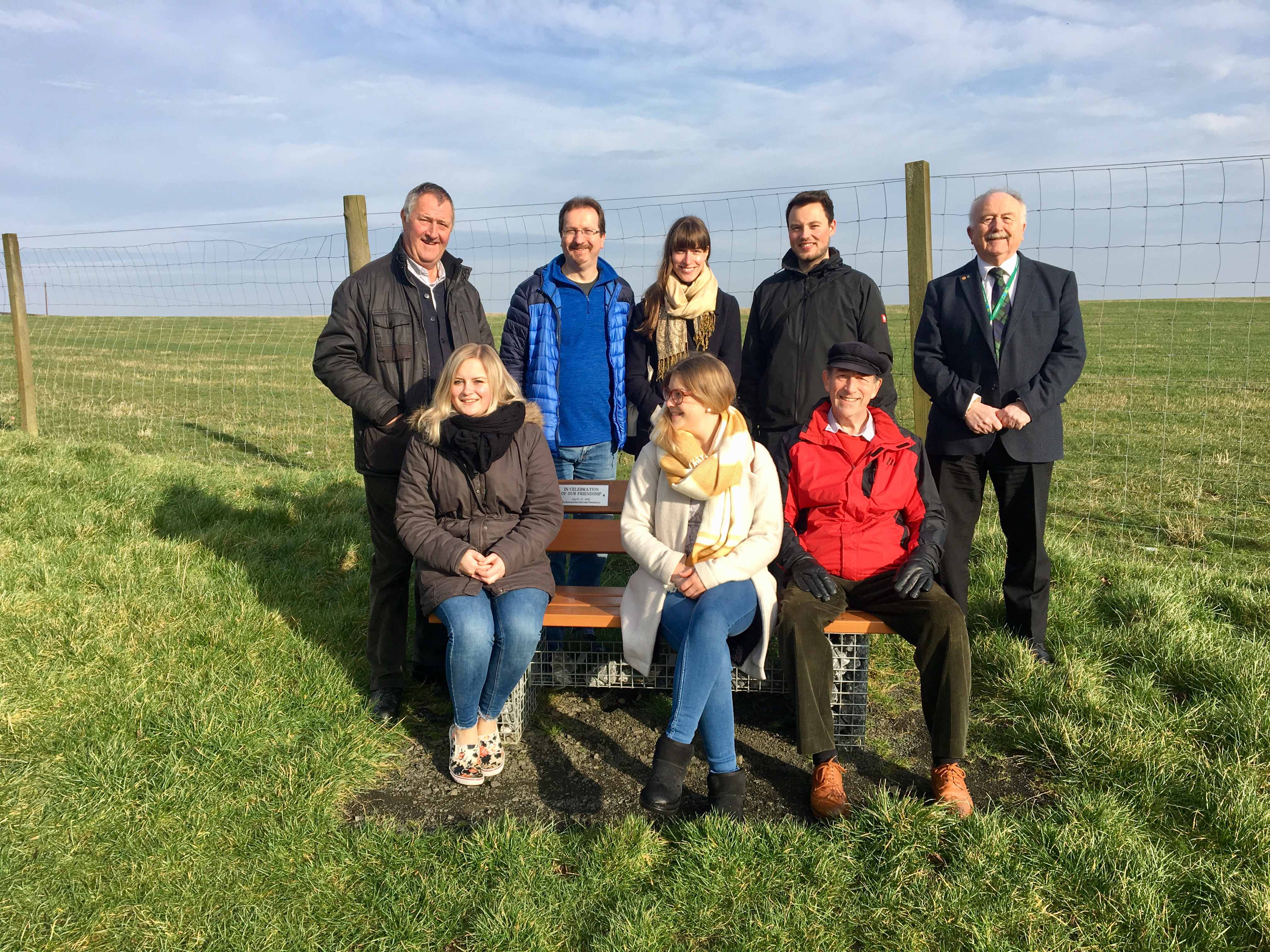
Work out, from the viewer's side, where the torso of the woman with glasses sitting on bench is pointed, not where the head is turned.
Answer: toward the camera

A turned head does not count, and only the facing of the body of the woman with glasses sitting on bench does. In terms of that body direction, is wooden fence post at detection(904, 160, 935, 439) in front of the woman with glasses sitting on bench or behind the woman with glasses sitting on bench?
behind

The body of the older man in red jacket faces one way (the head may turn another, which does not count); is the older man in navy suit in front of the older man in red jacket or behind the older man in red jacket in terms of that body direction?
behind

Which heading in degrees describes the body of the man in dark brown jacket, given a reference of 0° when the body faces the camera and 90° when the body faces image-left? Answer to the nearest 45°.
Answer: approximately 315°

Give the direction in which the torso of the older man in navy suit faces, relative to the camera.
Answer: toward the camera

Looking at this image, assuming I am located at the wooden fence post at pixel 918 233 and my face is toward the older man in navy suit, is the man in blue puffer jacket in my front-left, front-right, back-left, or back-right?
front-right

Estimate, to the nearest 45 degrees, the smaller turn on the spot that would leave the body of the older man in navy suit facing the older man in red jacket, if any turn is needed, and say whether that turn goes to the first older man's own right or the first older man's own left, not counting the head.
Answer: approximately 45° to the first older man's own right

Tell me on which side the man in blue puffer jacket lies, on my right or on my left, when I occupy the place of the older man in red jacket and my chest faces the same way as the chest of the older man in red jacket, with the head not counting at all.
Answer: on my right

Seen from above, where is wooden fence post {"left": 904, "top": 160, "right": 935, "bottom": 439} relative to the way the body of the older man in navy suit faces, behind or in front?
behind

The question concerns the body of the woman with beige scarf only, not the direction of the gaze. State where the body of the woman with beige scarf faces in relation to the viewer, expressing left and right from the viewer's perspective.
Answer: facing the viewer

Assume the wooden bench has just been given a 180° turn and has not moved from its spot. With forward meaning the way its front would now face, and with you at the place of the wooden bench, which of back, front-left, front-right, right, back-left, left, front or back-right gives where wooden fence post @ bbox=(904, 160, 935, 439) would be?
front-right

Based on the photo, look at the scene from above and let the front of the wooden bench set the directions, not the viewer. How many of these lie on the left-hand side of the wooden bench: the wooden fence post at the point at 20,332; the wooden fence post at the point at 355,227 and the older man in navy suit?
1
